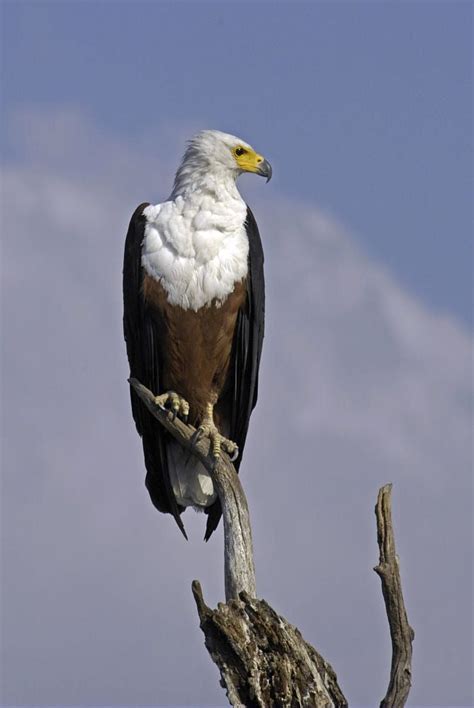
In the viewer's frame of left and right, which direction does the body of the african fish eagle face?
facing the viewer
